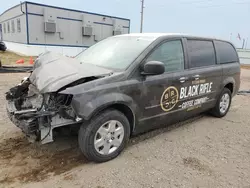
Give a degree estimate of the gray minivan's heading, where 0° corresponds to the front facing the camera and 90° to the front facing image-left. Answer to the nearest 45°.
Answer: approximately 45°

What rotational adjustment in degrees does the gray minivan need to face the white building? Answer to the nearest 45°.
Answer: approximately 135° to its right
